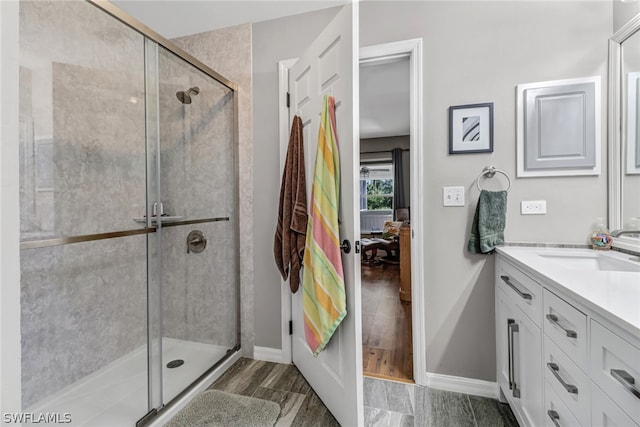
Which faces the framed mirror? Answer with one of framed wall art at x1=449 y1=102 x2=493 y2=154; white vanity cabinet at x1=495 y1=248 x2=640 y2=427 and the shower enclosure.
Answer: the shower enclosure

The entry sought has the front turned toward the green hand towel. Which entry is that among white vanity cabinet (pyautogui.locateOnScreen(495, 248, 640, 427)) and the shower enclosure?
the shower enclosure

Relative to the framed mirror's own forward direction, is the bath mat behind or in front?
in front

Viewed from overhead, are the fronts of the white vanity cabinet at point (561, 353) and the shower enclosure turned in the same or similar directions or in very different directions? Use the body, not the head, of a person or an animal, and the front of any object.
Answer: very different directions

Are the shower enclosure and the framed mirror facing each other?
yes

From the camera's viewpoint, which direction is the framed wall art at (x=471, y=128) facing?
toward the camera

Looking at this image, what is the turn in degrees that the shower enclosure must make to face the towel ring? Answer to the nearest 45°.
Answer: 0° — it already faces it

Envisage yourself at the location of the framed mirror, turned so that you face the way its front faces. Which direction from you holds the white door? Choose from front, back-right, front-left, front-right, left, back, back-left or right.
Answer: front

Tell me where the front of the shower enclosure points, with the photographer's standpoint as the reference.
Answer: facing the viewer and to the right of the viewer

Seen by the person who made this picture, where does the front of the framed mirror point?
facing the viewer and to the left of the viewer

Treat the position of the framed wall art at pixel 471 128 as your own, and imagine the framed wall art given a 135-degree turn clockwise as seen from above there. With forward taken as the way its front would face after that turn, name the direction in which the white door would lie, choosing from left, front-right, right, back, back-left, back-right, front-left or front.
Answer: left

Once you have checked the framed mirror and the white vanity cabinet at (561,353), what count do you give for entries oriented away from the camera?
0
